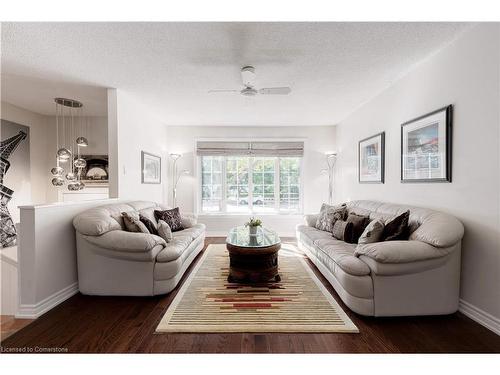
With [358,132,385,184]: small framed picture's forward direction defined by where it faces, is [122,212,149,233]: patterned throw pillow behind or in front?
in front

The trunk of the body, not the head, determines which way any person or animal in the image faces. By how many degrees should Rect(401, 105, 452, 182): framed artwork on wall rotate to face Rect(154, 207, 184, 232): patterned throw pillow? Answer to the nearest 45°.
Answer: approximately 45° to its right

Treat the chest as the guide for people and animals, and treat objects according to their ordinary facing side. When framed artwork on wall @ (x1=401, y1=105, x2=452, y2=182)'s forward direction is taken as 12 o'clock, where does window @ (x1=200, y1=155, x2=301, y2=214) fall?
The window is roughly at 2 o'clock from the framed artwork on wall.

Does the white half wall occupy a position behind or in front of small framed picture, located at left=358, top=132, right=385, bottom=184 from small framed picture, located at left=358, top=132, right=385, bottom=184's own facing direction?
in front

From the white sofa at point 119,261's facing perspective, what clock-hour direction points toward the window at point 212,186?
The window is roughly at 10 o'clock from the white sofa.

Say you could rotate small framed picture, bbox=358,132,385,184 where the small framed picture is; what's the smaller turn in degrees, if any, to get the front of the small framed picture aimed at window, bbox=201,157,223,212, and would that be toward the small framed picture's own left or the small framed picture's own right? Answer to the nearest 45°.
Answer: approximately 45° to the small framed picture's own right

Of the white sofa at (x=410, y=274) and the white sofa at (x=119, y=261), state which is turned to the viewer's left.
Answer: the white sofa at (x=410, y=274)

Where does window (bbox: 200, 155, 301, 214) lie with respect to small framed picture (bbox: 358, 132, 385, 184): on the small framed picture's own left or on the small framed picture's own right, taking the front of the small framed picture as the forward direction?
on the small framed picture's own right

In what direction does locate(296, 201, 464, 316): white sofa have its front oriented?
to the viewer's left

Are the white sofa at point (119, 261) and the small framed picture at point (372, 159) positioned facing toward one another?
yes

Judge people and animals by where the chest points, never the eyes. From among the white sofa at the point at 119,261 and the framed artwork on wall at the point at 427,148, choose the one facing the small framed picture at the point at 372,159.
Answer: the white sofa
